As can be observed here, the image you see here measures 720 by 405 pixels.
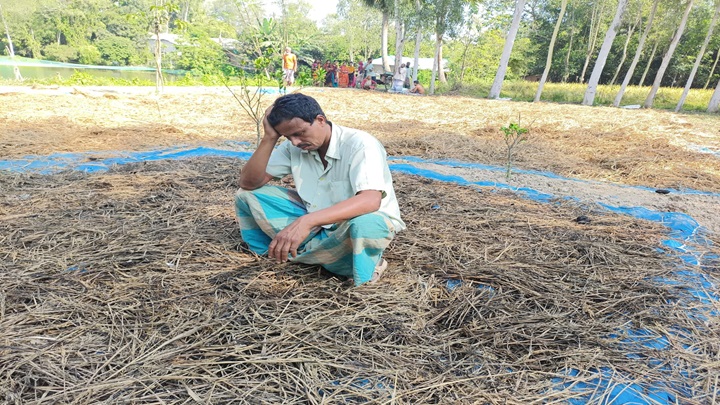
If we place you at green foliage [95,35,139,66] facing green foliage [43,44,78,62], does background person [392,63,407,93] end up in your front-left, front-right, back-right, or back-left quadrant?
back-left

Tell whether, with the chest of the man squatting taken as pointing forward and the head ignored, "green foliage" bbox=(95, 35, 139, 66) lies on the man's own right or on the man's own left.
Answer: on the man's own right

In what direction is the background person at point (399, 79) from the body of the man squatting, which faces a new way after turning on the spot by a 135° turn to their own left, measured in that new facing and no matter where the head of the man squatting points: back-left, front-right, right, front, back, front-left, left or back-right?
left

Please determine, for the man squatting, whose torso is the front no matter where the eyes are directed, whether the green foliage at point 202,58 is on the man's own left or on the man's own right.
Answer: on the man's own right

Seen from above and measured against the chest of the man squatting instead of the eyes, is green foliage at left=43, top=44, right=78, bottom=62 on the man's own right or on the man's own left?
on the man's own right

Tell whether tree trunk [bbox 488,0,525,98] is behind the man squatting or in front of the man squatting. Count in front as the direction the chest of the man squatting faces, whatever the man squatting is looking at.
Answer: behind

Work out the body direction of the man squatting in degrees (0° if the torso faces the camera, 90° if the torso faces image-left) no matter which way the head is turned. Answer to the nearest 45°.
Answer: approximately 45°

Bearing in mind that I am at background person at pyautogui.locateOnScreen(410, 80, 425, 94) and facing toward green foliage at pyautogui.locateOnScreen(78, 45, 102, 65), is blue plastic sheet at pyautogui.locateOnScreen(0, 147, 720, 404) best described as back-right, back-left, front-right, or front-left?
back-left

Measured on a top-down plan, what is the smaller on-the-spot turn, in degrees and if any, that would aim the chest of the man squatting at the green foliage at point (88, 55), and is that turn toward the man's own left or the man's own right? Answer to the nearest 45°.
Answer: approximately 90° to the man's own right

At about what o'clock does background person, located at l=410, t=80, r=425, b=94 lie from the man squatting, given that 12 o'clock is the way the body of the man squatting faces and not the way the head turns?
The background person is roughly at 5 o'clock from the man squatting.

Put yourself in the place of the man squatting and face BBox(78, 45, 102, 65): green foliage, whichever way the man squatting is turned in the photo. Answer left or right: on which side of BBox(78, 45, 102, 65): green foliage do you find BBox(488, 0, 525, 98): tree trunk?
right
